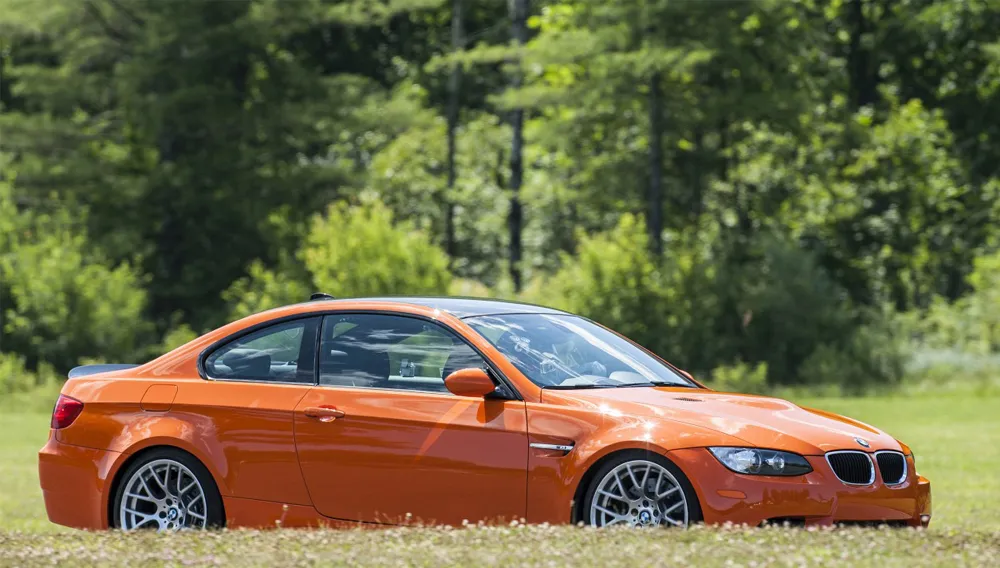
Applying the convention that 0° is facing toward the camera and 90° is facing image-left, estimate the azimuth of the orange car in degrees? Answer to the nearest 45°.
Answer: approximately 315°

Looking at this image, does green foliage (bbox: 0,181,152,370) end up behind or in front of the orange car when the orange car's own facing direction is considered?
behind

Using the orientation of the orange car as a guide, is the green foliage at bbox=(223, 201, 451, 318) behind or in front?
behind

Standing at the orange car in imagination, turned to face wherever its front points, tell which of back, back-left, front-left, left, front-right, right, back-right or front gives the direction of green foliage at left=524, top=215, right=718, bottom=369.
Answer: back-left
